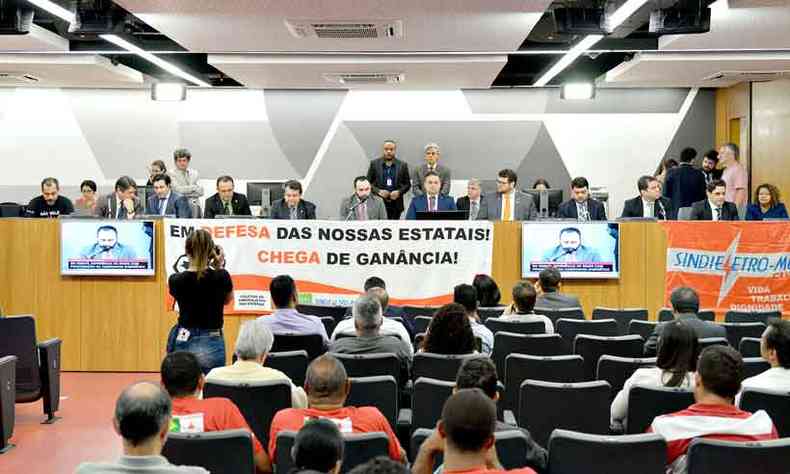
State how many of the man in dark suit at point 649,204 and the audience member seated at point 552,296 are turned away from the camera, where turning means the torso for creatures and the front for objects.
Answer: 1

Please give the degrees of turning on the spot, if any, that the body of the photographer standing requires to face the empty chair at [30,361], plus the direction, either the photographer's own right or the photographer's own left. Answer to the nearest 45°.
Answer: approximately 45° to the photographer's own left

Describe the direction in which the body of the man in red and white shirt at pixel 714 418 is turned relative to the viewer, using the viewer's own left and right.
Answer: facing away from the viewer

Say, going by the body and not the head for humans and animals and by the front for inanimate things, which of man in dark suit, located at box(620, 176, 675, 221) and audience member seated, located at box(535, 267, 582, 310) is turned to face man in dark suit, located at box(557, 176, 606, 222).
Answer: the audience member seated

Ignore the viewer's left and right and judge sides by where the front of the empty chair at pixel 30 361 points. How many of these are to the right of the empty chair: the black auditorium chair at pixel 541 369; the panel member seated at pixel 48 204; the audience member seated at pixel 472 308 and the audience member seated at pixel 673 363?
3

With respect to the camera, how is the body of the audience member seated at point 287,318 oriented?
away from the camera

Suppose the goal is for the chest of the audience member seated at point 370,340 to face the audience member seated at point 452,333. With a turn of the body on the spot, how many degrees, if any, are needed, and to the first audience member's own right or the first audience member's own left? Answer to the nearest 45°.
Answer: approximately 135° to the first audience member's own right

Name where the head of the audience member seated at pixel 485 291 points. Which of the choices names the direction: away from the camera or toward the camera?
away from the camera

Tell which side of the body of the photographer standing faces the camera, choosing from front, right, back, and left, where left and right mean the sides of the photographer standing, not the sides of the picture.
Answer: back

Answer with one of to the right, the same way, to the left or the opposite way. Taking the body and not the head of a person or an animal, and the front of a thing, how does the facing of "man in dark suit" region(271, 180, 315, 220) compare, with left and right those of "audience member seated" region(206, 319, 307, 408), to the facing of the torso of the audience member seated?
the opposite way

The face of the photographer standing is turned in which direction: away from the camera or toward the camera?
away from the camera
